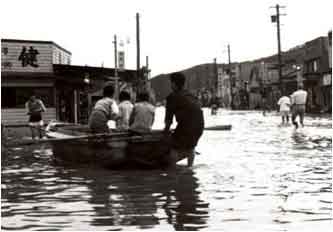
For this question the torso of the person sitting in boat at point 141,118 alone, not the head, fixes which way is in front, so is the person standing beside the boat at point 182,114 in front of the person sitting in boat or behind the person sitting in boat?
behind

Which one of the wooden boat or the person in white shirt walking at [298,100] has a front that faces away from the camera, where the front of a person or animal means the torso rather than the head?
the person in white shirt walking

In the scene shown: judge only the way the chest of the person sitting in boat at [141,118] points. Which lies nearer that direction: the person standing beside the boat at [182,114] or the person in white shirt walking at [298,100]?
the person in white shirt walking

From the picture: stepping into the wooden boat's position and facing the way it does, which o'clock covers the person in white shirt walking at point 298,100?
The person in white shirt walking is roughly at 4 o'clock from the wooden boat.

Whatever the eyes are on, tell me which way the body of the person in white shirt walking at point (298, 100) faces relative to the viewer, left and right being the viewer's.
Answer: facing away from the viewer

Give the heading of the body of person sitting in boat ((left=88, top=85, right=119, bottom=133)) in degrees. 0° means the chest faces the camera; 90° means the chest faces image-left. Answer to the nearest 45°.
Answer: approximately 225°

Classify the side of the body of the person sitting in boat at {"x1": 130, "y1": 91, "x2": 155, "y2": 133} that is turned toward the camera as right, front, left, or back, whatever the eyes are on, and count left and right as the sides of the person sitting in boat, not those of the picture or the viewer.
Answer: back

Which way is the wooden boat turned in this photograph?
to the viewer's left

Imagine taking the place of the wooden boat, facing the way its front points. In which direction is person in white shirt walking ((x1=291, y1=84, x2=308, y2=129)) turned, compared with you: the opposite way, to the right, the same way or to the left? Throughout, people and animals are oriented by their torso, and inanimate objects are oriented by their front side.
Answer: to the right

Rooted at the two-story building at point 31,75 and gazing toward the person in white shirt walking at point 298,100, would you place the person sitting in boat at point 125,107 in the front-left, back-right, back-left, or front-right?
front-right

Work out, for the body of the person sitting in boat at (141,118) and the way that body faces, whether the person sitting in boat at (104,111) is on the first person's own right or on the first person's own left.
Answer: on the first person's own left
